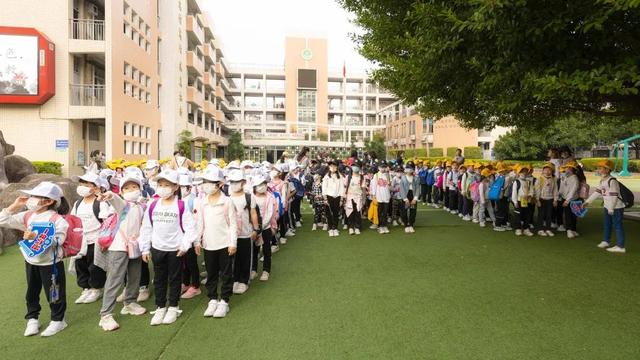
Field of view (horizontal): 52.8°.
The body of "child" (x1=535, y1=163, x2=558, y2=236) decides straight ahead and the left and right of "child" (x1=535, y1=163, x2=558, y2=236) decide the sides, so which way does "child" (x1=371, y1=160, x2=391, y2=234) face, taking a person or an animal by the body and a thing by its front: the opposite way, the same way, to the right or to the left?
the same way

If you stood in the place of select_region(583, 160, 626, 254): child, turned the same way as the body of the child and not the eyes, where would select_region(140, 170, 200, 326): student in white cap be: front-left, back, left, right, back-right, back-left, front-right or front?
front

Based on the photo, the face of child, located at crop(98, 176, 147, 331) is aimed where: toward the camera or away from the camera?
toward the camera

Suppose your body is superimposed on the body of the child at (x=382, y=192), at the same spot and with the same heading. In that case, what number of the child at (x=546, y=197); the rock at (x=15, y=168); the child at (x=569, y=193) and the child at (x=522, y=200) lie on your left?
3

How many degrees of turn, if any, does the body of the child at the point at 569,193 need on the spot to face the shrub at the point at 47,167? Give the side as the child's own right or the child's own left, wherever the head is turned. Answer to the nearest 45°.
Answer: approximately 45° to the child's own right

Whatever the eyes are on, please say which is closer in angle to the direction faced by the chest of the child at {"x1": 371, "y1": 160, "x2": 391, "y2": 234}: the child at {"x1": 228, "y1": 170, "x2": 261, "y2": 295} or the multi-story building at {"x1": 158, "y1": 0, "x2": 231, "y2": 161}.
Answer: the child

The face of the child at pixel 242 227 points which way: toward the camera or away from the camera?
toward the camera

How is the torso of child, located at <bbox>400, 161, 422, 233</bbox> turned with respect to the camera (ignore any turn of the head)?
toward the camera

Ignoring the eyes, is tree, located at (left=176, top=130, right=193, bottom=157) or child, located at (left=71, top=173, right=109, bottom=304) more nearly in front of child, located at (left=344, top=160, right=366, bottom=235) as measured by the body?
the child

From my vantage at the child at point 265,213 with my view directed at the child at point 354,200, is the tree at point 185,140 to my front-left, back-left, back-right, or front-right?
front-left

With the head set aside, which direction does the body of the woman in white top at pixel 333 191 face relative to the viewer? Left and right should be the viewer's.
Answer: facing the viewer

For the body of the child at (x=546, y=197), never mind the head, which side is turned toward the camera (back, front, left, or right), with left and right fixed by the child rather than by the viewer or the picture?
front

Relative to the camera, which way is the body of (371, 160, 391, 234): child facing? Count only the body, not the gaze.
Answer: toward the camera

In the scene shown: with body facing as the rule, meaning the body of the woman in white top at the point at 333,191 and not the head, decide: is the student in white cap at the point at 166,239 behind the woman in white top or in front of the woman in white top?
in front

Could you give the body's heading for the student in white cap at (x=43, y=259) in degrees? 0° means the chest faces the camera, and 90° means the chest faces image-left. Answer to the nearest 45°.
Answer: approximately 45°

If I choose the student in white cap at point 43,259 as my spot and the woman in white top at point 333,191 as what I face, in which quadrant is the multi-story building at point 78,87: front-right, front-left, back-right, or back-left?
front-left
